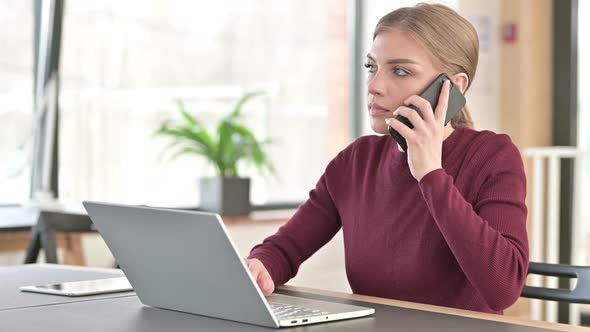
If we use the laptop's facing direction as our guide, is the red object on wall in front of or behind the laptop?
in front

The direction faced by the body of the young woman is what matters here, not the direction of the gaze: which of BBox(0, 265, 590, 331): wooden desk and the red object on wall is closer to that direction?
the wooden desk

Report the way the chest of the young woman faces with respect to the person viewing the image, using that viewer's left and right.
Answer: facing the viewer and to the left of the viewer

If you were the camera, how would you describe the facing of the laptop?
facing away from the viewer and to the right of the viewer

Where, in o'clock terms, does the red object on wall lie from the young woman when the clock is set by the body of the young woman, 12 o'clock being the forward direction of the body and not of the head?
The red object on wall is roughly at 5 o'clock from the young woman.

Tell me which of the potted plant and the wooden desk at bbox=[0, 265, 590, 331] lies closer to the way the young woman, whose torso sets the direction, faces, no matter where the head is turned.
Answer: the wooden desk

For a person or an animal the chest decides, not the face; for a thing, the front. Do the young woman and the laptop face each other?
yes

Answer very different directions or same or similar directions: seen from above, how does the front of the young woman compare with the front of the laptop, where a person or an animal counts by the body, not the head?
very different directions

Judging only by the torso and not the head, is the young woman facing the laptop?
yes

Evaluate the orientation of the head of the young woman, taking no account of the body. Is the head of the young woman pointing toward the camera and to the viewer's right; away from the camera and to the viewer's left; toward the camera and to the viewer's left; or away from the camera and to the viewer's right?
toward the camera and to the viewer's left

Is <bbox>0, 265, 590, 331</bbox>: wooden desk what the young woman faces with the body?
yes
